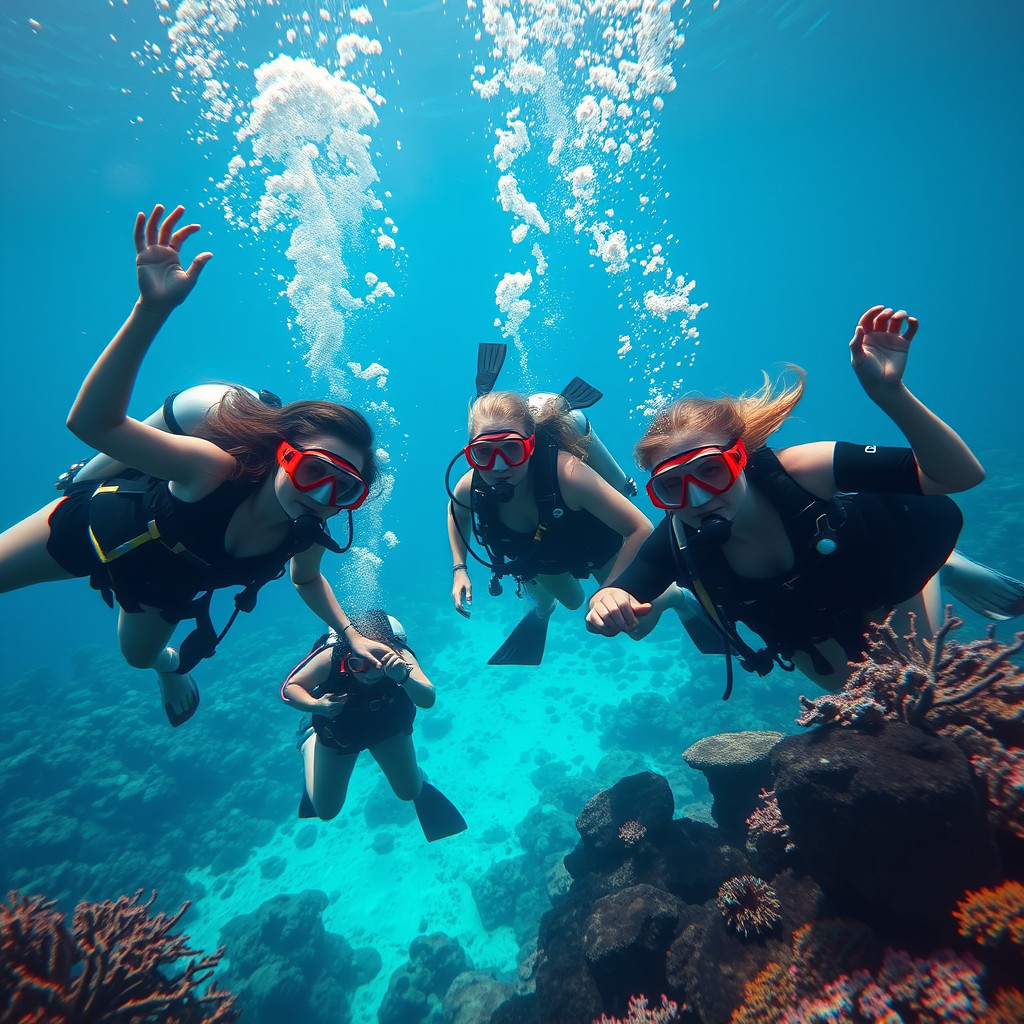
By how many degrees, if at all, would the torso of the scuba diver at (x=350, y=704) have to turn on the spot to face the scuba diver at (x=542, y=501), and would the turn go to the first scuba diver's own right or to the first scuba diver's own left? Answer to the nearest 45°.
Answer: approximately 45° to the first scuba diver's own left

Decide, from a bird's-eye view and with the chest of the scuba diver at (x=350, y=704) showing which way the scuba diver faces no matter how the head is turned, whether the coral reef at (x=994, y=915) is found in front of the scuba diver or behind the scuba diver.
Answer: in front

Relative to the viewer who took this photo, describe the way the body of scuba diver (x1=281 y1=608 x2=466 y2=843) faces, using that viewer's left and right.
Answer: facing the viewer

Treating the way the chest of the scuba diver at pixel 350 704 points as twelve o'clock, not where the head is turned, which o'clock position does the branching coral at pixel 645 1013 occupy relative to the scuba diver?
The branching coral is roughly at 11 o'clock from the scuba diver.

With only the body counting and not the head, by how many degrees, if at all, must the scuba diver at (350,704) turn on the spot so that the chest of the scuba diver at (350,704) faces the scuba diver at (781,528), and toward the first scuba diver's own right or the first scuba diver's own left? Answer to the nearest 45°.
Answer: approximately 45° to the first scuba diver's own left

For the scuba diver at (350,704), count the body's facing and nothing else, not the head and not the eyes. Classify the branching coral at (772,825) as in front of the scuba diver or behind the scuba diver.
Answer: in front

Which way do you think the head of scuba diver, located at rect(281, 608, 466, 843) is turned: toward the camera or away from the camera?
toward the camera

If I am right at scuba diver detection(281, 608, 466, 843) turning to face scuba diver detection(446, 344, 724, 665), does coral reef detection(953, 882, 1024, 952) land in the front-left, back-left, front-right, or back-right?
front-right

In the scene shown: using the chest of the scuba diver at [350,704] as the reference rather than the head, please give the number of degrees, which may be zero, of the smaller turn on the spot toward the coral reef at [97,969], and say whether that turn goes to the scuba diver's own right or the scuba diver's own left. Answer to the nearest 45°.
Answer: approximately 45° to the scuba diver's own right
